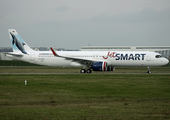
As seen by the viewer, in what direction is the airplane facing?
to the viewer's right
